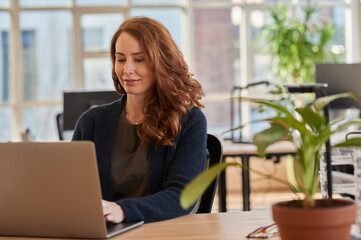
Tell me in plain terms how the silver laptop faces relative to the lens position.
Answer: facing away from the viewer and to the right of the viewer

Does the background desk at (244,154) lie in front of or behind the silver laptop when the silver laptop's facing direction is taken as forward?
in front

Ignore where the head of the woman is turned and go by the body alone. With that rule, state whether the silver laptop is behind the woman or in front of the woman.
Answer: in front

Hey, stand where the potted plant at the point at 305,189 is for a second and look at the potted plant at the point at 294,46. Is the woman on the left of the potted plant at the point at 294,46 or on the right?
left

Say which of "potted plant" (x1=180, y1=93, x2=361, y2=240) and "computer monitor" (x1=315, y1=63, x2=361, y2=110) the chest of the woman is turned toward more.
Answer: the potted plant

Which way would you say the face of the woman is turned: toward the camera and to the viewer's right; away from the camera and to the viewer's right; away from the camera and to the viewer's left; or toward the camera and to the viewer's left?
toward the camera and to the viewer's left

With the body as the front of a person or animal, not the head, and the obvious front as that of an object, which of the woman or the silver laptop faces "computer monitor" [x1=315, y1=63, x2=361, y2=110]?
the silver laptop

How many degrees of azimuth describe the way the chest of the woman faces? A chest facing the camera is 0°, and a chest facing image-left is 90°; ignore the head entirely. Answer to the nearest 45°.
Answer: approximately 45°

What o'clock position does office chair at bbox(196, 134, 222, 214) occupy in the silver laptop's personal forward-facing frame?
The office chair is roughly at 12 o'clock from the silver laptop.

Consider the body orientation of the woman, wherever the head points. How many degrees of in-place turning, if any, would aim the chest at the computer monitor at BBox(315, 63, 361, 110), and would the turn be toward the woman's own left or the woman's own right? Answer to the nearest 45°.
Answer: approximately 180°

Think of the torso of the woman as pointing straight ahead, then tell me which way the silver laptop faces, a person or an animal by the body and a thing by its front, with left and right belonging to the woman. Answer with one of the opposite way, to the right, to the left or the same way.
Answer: the opposite way
